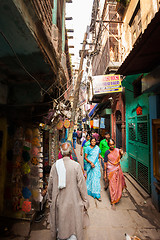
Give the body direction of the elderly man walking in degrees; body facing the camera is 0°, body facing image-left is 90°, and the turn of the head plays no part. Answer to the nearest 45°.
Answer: approximately 180°

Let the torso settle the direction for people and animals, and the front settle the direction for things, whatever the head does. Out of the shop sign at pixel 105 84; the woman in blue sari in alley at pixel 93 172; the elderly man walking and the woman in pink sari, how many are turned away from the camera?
1

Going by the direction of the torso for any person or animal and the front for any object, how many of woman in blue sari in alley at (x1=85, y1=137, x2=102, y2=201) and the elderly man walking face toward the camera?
1

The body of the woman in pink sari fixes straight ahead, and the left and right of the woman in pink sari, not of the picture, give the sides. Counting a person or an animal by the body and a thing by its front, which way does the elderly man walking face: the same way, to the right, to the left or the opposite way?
the opposite way

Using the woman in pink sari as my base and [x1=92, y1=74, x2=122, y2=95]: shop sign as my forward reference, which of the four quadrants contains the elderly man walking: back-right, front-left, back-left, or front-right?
back-left

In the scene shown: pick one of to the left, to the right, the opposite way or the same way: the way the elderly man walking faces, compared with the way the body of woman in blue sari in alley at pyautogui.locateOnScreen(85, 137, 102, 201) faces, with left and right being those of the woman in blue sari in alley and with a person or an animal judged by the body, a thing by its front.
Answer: the opposite way

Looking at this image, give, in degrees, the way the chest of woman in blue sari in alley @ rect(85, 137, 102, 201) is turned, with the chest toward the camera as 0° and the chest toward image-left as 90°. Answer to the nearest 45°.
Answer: approximately 0°

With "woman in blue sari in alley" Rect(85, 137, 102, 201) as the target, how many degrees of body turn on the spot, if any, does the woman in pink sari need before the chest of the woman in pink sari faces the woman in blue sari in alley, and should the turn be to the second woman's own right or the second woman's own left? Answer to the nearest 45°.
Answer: approximately 135° to the second woman's own right

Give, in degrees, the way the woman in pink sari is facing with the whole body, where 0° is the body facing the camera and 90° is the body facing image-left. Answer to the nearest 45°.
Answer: approximately 0°

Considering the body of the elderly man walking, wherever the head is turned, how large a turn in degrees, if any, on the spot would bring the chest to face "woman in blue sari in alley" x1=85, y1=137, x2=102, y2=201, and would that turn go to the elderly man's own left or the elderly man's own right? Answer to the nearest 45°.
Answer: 0° — they already face them
